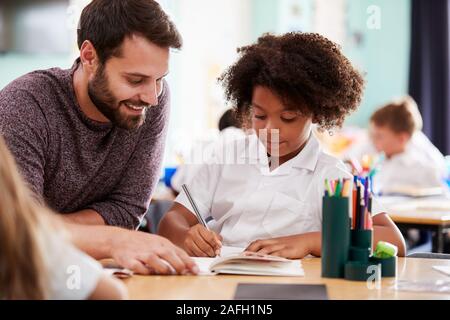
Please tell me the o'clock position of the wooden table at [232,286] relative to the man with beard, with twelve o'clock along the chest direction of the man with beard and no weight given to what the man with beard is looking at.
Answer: The wooden table is roughly at 1 o'clock from the man with beard.

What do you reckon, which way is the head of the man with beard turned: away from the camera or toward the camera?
toward the camera

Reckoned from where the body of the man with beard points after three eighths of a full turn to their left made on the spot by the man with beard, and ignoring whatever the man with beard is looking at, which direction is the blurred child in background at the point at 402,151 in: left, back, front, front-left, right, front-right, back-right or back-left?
front-right

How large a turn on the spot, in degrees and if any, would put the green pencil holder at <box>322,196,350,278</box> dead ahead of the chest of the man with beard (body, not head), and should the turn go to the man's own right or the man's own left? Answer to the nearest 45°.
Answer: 0° — they already face it

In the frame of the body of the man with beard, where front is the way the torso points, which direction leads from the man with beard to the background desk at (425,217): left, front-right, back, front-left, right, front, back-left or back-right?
left

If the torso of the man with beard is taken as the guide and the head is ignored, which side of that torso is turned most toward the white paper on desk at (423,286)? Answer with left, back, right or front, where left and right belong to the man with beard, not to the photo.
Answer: front

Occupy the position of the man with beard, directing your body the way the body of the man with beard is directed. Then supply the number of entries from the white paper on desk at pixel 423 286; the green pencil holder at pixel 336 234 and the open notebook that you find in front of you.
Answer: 3
